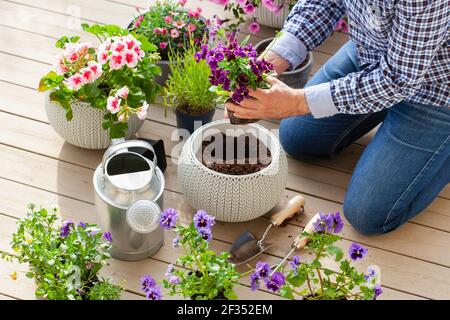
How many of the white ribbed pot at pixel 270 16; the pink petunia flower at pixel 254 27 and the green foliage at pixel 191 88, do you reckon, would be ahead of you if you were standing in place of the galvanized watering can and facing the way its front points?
0

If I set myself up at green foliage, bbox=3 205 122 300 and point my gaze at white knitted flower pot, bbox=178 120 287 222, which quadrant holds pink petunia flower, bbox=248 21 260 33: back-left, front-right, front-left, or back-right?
front-left

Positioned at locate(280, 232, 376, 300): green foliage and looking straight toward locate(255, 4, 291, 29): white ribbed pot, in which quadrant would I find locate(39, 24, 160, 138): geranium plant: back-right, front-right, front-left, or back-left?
front-left

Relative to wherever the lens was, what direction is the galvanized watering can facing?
facing the viewer

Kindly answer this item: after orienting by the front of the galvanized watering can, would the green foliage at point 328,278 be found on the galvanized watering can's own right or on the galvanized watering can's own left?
on the galvanized watering can's own left

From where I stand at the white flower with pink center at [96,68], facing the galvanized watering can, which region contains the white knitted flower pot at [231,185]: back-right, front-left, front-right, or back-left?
front-left

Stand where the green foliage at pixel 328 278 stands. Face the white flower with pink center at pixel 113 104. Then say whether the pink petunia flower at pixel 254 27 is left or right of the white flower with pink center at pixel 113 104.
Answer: right

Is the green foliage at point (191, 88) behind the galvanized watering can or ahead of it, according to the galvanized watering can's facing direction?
behind

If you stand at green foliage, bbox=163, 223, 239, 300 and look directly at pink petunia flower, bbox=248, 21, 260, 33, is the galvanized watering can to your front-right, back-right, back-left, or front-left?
front-left
